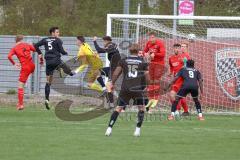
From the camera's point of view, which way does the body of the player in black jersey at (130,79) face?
away from the camera

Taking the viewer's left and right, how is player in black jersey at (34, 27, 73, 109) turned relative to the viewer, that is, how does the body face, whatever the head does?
facing away from the viewer and to the right of the viewer

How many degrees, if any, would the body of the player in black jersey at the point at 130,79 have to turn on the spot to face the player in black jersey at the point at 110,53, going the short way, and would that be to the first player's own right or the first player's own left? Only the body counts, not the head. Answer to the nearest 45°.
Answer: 0° — they already face them

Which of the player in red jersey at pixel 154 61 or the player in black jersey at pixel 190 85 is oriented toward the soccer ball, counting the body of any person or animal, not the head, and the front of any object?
the player in black jersey

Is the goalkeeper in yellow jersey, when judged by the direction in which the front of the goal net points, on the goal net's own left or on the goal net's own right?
on the goal net's own right

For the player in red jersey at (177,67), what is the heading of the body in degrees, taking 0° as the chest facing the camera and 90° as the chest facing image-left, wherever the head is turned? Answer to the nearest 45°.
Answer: approximately 45°

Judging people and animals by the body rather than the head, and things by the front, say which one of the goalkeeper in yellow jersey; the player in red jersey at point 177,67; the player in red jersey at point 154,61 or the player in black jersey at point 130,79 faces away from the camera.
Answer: the player in black jersey

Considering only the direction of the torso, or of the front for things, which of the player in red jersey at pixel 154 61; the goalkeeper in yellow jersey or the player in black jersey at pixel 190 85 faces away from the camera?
the player in black jersey

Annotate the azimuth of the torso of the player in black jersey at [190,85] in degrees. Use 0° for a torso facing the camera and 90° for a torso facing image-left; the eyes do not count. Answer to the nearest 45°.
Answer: approximately 180°

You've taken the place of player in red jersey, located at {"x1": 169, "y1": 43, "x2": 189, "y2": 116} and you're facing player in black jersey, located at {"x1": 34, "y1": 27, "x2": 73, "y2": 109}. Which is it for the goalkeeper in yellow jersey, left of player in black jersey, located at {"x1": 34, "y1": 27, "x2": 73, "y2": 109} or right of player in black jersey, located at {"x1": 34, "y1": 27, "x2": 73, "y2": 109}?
right
